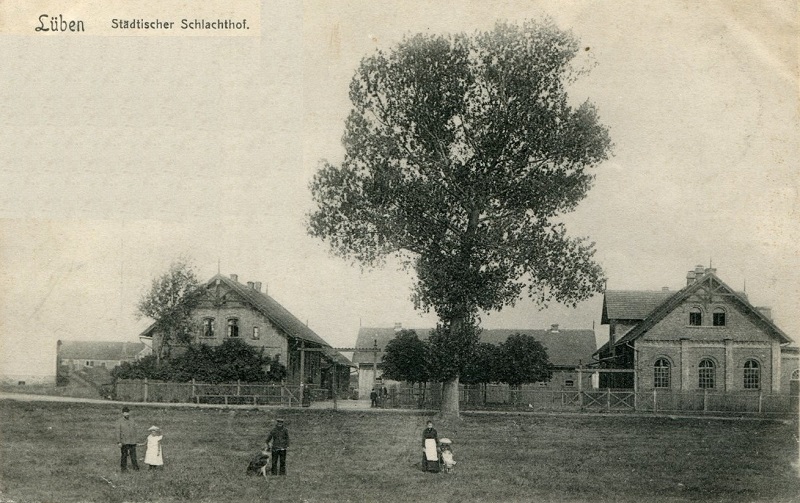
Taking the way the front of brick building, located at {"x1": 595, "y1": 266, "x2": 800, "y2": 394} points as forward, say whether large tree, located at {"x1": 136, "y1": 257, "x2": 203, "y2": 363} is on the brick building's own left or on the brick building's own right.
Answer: on the brick building's own right

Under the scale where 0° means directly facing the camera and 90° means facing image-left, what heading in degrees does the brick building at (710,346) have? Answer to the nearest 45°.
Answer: approximately 0°

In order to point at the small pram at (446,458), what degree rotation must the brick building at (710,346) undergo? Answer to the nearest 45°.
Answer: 0° — it already faces it

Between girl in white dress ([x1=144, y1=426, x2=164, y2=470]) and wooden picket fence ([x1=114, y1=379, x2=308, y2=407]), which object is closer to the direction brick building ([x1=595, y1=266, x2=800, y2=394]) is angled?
the girl in white dress

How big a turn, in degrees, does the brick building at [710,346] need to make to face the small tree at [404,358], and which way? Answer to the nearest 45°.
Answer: approximately 90° to its right

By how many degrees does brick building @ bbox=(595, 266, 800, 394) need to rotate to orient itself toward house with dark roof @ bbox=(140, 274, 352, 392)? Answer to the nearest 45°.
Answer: approximately 90° to its right

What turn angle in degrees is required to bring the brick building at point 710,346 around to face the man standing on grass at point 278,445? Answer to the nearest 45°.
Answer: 0° — it already faces them
